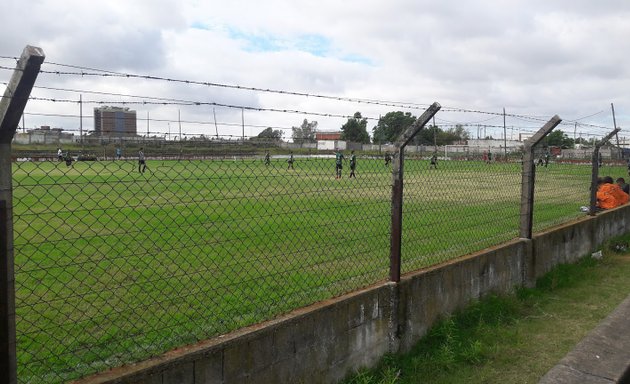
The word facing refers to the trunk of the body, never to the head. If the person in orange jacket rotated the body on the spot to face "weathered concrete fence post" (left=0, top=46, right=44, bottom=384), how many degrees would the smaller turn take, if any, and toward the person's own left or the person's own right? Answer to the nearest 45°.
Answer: approximately 135° to the person's own left

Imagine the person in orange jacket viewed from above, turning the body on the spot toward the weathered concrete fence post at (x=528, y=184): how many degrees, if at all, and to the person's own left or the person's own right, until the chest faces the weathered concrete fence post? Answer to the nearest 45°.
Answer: approximately 135° to the person's own left

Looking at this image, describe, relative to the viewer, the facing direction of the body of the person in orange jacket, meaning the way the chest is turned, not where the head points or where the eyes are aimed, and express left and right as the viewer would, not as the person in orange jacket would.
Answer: facing away from the viewer and to the left of the viewer

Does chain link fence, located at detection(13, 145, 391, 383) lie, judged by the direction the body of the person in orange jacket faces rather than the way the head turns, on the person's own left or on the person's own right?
on the person's own left
